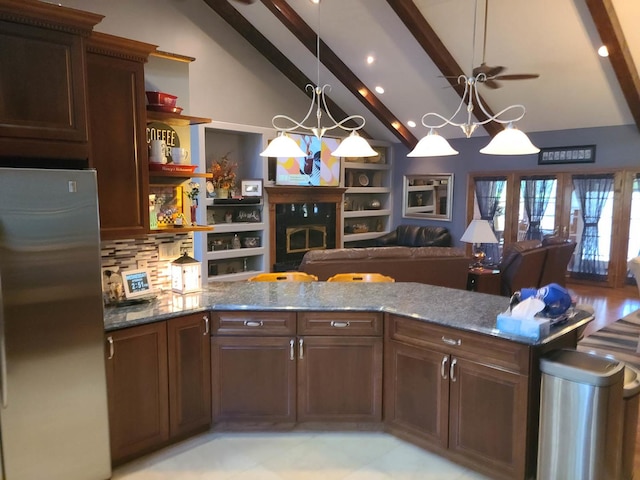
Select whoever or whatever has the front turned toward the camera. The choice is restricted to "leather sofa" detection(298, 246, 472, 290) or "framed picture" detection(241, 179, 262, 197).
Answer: the framed picture

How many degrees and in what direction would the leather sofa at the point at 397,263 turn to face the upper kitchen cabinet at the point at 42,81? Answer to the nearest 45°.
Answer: approximately 135° to its left

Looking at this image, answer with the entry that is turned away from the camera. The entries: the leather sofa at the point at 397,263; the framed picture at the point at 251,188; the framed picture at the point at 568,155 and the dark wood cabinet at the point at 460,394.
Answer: the leather sofa

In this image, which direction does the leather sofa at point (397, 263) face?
away from the camera

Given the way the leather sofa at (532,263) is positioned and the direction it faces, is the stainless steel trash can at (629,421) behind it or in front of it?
behind

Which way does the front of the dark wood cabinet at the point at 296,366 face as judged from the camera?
facing the viewer

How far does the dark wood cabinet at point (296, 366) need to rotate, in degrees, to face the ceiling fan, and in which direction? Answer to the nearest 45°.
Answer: approximately 135° to its left

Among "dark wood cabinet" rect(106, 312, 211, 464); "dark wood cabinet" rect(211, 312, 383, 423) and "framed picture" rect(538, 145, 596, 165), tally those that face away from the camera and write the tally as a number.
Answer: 0

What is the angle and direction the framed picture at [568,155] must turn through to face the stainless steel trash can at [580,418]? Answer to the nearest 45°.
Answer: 0° — it already faces it

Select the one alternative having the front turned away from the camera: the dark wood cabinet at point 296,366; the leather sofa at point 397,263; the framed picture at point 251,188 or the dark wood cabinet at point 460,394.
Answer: the leather sofa

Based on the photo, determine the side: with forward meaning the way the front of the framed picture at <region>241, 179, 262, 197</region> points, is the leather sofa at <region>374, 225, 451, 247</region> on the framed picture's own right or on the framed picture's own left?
on the framed picture's own left

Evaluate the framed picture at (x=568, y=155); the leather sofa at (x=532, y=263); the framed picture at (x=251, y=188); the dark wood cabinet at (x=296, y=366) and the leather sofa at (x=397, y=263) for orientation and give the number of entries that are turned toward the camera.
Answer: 3

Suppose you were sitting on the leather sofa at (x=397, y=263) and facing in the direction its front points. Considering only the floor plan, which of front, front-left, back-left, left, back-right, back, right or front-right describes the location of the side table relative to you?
front-right

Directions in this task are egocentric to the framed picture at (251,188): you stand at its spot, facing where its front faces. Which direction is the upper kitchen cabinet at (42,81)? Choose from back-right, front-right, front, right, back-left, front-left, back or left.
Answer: front

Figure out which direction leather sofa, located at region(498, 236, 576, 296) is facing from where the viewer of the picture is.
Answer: facing away from the viewer and to the left of the viewer

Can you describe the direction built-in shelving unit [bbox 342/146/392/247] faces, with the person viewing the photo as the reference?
facing the viewer and to the right of the viewer

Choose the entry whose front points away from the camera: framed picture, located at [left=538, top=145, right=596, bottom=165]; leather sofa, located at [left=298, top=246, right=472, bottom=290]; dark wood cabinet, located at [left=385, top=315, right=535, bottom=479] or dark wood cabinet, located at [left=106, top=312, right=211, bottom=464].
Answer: the leather sofa

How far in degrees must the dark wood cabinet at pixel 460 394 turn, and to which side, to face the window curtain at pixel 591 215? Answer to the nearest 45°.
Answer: approximately 135° to its right

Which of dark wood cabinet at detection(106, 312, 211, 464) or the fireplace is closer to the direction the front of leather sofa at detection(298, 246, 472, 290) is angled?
the fireplace

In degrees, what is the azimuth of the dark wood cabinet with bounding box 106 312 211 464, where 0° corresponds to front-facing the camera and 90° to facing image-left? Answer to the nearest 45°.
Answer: approximately 315°
